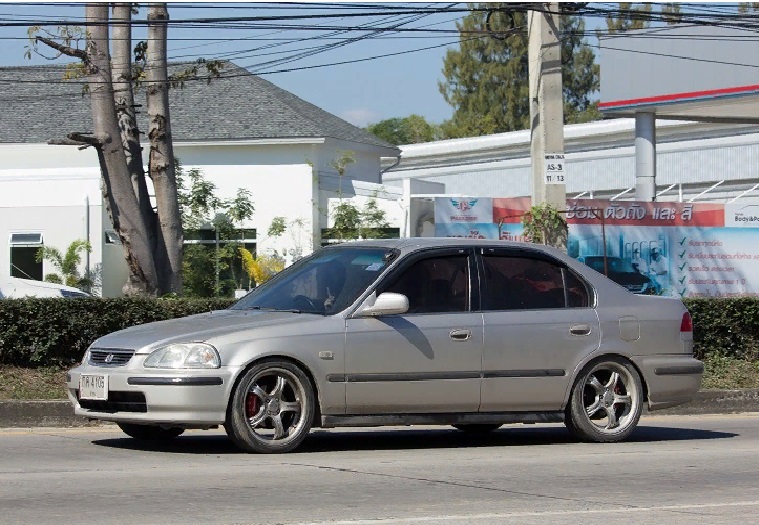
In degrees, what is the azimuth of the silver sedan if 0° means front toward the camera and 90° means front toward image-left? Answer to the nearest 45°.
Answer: approximately 45°

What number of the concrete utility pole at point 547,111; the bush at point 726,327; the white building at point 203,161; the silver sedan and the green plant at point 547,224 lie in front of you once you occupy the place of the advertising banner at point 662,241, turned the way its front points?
4

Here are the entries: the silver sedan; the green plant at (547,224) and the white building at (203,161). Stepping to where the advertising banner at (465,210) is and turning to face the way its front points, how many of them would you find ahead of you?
2

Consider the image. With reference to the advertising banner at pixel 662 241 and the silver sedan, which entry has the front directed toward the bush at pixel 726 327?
the advertising banner

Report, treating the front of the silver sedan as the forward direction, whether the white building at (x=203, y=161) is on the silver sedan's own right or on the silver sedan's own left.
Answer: on the silver sedan's own right

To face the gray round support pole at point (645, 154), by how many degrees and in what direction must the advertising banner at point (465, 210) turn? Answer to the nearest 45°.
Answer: approximately 135° to its left

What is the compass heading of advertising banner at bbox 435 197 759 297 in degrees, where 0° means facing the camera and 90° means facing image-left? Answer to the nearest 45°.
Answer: approximately 0°

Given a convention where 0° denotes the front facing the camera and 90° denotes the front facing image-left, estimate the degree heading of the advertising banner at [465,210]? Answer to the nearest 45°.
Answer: approximately 0°
